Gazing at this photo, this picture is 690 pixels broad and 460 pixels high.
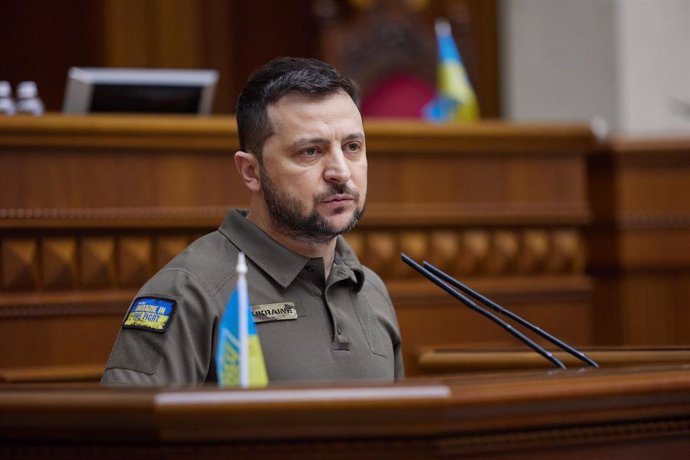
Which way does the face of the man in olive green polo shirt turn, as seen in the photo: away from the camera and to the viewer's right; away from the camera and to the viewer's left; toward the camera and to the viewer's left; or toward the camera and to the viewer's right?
toward the camera and to the viewer's right

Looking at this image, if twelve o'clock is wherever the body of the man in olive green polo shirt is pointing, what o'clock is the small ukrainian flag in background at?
The small ukrainian flag in background is roughly at 8 o'clock from the man in olive green polo shirt.

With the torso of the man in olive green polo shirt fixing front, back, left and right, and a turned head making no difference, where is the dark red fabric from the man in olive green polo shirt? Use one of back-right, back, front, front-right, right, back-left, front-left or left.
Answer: back-left

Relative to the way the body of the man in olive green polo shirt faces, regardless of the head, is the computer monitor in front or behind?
behind

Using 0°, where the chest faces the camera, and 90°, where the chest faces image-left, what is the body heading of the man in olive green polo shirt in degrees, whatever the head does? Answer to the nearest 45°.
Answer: approximately 315°
